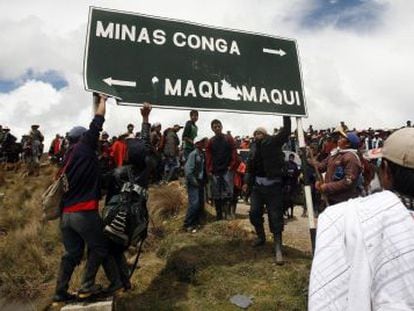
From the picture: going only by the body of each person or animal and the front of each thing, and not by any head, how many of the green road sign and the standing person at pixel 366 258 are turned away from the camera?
1

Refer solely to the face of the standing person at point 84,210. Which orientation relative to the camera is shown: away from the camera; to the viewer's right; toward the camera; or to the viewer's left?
away from the camera

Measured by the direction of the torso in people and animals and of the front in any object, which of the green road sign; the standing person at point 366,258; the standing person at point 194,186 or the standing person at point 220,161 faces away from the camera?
the standing person at point 366,258

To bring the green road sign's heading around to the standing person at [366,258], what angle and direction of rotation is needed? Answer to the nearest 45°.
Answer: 0° — it already faces them

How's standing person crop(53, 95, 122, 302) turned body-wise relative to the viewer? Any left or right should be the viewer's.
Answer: facing away from the viewer and to the right of the viewer

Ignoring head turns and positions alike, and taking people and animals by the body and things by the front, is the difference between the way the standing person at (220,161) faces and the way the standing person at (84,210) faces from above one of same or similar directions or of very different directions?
very different directions

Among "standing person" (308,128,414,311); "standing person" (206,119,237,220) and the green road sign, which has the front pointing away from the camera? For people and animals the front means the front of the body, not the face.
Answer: "standing person" (308,128,414,311)

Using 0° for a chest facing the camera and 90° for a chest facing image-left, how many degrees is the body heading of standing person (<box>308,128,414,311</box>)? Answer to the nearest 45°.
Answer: approximately 180°

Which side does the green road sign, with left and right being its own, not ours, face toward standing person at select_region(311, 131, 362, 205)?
left

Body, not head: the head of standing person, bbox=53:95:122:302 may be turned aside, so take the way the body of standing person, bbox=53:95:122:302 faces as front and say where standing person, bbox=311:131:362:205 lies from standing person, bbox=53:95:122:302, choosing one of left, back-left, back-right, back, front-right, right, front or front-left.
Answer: front-right

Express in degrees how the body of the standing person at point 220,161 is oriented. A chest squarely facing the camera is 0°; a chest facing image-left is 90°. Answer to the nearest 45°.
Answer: approximately 0°

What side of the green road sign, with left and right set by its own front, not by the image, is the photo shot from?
front

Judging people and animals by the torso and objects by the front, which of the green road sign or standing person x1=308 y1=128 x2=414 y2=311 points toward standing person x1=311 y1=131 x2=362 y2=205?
standing person x1=308 y1=128 x2=414 y2=311
